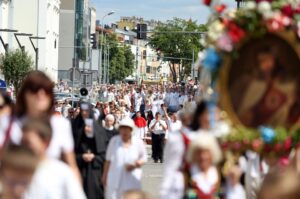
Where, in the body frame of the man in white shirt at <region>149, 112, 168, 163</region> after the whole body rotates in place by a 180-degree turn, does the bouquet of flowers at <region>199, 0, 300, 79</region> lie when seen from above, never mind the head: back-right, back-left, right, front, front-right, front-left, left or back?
back

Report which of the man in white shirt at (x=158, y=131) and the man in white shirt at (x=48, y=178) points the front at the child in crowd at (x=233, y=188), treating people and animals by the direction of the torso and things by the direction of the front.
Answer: the man in white shirt at (x=158, y=131)

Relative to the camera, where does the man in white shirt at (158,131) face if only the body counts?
toward the camera

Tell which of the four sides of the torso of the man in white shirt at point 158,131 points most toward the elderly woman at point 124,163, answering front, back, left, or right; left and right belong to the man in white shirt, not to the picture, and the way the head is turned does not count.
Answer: front

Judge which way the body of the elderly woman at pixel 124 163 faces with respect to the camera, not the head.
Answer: toward the camera
